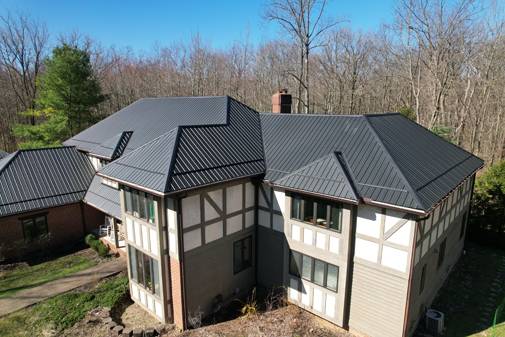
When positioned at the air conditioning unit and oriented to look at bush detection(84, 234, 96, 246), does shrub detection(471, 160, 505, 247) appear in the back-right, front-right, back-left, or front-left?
back-right

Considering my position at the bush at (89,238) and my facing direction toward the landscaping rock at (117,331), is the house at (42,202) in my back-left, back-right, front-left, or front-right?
back-right

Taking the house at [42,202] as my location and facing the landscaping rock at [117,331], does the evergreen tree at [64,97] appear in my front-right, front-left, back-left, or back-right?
back-left
